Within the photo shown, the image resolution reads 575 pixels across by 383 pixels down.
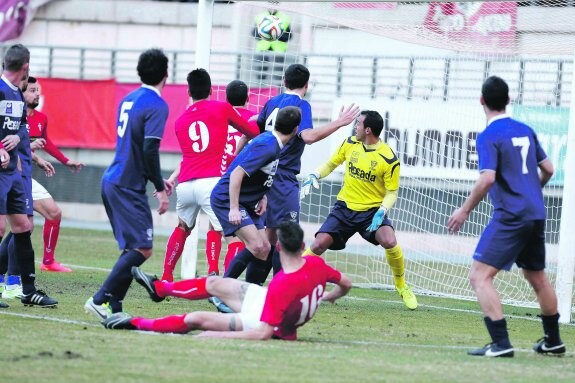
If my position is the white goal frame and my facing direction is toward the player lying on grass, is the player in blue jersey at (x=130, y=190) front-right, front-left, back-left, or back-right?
front-right

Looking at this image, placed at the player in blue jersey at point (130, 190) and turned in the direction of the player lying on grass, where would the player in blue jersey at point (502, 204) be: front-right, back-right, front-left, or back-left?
front-left

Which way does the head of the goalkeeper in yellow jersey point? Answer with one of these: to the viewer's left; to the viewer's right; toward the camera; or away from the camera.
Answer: to the viewer's left

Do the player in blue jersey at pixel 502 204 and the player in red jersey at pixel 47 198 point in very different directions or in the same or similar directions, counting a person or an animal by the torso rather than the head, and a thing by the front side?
very different directions

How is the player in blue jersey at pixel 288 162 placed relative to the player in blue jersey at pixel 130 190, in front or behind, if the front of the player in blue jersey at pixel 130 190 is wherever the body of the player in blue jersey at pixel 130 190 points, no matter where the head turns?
in front

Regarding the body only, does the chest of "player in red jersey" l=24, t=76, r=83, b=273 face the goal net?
yes

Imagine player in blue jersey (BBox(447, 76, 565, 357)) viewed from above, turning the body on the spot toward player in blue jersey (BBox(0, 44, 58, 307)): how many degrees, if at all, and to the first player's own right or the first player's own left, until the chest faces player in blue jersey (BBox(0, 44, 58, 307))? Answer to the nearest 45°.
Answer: approximately 45° to the first player's own left

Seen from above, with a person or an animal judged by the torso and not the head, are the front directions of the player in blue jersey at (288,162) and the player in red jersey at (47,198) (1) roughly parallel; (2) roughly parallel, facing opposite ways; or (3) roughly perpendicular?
roughly perpendicular

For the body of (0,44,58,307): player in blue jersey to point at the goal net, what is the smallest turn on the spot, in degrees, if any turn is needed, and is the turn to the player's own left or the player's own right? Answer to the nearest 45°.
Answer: approximately 90° to the player's own left

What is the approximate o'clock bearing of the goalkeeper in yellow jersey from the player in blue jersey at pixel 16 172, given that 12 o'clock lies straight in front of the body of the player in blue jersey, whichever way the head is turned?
The goalkeeper in yellow jersey is roughly at 10 o'clock from the player in blue jersey.

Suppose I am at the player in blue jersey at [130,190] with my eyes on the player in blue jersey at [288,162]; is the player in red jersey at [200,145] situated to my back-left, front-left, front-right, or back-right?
front-left

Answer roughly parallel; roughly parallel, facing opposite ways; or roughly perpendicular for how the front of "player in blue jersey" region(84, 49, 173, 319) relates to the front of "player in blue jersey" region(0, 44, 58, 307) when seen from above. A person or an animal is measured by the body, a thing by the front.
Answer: roughly perpendicular

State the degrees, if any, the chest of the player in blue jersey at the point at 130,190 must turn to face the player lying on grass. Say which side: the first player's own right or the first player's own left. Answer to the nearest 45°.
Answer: approximately 90° to the first player's own right

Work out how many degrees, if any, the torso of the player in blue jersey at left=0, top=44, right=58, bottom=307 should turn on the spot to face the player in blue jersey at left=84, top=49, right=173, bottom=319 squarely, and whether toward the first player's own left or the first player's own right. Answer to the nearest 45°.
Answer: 0° — they already face them

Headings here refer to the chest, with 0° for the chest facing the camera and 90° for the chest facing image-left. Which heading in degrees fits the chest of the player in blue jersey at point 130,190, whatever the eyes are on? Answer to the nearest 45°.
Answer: approximately 225°

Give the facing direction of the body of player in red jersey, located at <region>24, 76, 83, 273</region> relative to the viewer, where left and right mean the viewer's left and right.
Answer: facing the viewer and to the right of the viewer

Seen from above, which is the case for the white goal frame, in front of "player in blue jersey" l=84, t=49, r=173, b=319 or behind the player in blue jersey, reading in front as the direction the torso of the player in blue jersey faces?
in front
